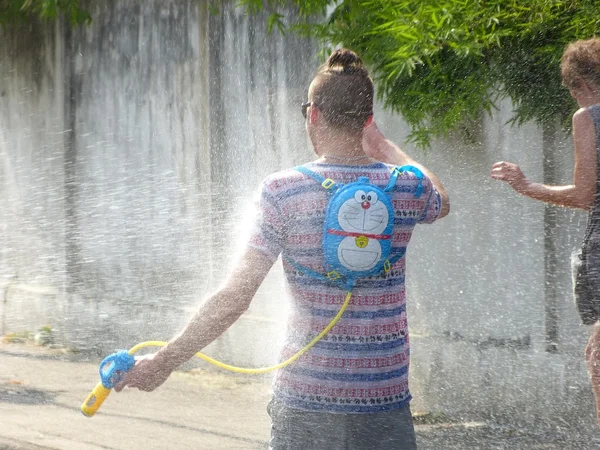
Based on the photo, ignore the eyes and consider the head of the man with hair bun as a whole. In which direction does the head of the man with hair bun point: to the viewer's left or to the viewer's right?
to the viewer's left

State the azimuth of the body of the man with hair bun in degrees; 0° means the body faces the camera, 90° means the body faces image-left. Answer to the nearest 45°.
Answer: approximately 180°

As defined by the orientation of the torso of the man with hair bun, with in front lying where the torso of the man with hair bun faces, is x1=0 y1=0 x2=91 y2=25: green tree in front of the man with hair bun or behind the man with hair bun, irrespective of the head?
in front

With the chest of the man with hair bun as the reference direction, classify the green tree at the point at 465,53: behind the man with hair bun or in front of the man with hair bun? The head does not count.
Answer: in front
